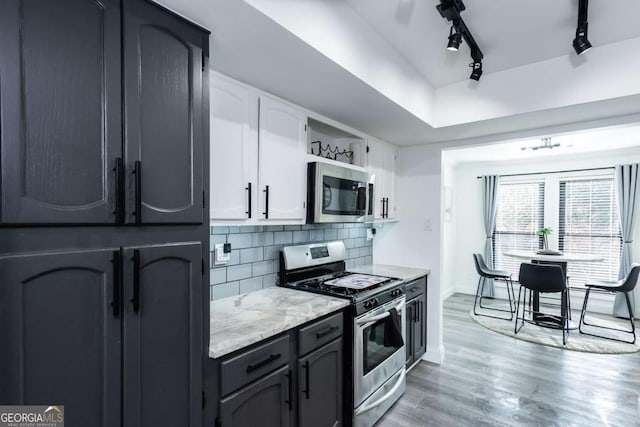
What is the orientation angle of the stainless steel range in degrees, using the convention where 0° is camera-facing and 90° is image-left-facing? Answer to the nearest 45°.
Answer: approximately 315°

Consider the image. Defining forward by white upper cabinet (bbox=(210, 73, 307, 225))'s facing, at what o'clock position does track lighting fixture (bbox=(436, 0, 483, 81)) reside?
The track lighting fixture is roughly at 11 o'clock from the white upper cabinet.

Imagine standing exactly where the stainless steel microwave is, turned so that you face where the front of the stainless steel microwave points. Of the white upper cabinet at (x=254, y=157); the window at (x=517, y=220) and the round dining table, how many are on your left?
2

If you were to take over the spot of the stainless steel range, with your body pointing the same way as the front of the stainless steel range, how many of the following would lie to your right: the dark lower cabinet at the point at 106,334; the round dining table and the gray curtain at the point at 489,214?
1

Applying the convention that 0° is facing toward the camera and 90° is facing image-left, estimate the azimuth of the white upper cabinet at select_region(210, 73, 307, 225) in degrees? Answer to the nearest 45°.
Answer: approximately 315°
